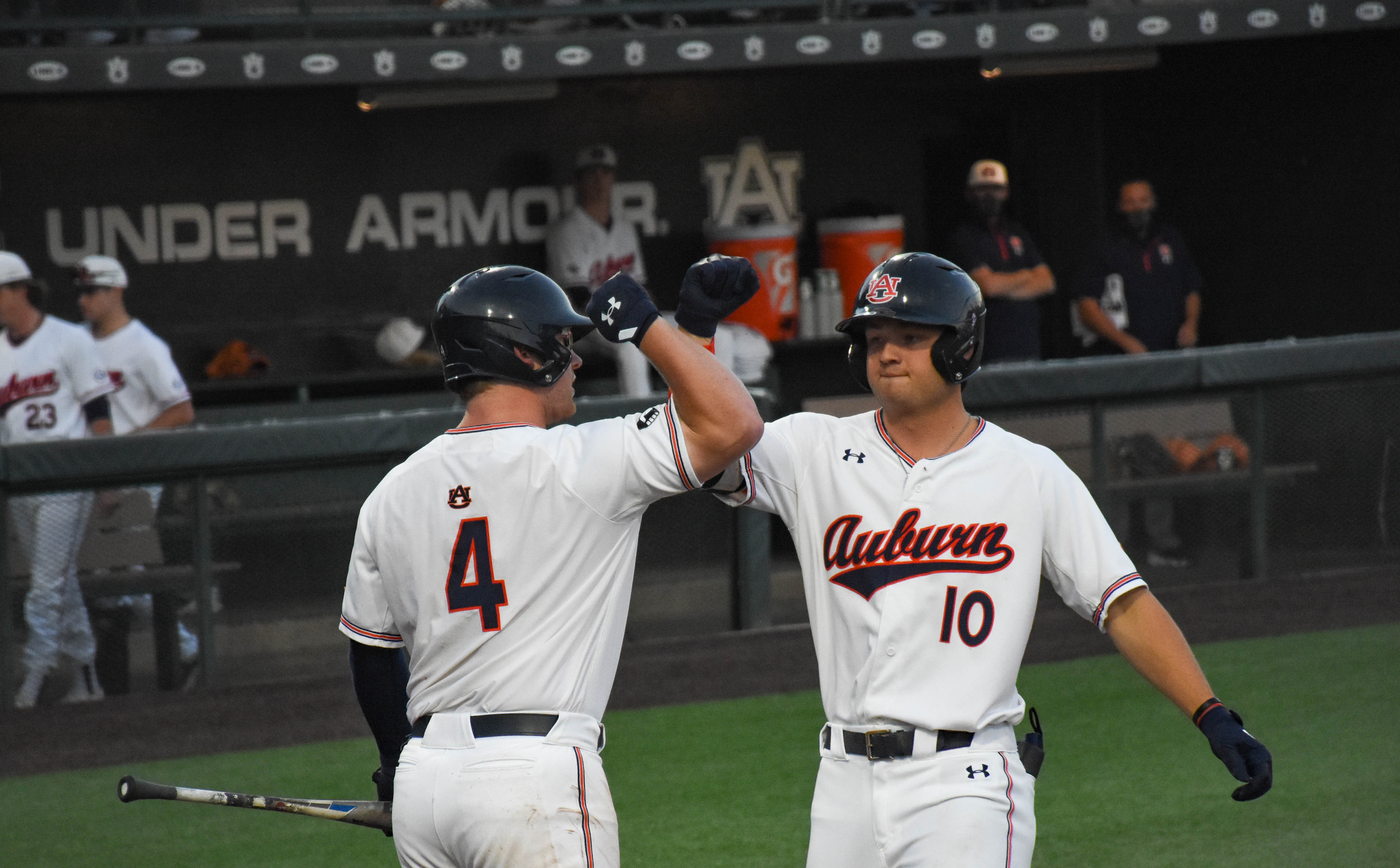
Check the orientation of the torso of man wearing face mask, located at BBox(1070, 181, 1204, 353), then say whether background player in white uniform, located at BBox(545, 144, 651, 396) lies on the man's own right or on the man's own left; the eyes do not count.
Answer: on the man's own right

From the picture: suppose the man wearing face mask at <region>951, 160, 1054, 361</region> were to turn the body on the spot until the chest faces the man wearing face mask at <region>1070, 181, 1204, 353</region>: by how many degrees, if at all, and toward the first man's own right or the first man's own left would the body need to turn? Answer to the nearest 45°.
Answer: approximately 90° to the first man's own left

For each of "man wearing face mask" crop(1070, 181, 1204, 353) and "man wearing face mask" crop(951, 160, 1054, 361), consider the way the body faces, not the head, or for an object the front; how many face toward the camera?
2

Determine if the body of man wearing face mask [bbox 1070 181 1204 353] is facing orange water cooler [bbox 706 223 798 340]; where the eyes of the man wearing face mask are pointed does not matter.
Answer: no

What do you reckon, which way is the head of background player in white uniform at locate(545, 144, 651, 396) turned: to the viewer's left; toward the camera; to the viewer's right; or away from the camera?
toward the camera

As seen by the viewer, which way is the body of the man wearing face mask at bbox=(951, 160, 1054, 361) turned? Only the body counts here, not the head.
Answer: toward the camera

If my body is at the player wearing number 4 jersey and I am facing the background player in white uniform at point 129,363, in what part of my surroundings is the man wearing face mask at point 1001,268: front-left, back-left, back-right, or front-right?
front-right

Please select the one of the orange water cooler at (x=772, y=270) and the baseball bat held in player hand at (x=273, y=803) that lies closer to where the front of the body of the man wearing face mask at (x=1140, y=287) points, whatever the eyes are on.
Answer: the baseball bat held in player hand

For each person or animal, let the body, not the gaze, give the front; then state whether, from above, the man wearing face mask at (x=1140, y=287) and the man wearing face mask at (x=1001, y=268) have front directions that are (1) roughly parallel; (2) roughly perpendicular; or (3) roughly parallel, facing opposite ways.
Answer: roughly parallel

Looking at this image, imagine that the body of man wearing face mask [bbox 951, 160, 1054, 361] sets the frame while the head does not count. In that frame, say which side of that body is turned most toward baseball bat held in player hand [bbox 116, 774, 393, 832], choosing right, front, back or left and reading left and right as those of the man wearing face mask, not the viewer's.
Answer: front

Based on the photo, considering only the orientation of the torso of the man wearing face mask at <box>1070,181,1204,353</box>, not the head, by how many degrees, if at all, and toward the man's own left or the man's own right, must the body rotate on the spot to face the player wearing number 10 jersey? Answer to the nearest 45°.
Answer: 0° — they already face them
